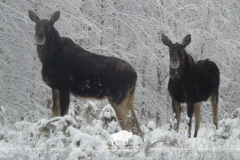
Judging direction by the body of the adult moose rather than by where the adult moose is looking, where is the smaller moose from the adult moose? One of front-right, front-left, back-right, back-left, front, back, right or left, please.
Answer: back

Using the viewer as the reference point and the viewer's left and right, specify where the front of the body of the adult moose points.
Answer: facing to the left of the viewer

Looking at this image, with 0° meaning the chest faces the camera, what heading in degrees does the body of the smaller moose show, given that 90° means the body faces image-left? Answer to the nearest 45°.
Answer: approximately 45°

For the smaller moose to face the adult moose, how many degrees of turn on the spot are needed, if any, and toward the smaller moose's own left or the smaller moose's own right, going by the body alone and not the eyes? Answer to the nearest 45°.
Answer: approximately 45° to the smaller moose's own right
